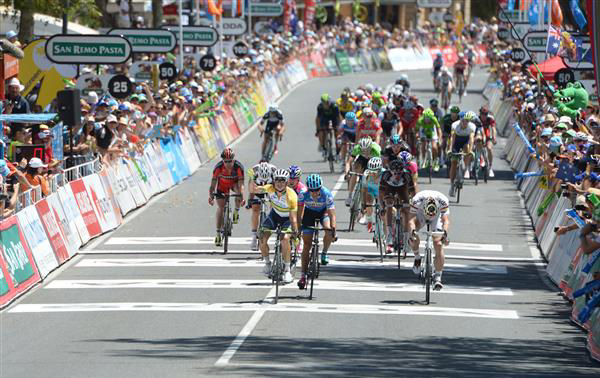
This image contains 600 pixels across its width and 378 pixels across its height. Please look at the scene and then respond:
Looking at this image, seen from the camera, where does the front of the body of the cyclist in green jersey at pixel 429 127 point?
toward the camera

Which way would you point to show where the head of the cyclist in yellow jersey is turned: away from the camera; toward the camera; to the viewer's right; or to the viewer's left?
toward the camera

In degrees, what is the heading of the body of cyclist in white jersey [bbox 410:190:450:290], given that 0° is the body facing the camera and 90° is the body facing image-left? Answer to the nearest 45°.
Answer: approximately 0°

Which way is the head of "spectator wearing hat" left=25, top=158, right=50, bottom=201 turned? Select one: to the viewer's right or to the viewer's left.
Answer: to the viewer's right

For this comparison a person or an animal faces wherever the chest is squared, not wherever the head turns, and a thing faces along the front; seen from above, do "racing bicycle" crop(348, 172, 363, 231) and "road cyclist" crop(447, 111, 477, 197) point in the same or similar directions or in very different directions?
same or similar directions

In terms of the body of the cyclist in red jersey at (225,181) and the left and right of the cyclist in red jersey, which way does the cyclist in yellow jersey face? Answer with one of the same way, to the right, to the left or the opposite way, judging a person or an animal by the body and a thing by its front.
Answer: the same way

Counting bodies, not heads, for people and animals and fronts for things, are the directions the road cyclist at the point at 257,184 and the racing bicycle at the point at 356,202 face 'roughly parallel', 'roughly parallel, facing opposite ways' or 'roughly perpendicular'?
roughly parallel

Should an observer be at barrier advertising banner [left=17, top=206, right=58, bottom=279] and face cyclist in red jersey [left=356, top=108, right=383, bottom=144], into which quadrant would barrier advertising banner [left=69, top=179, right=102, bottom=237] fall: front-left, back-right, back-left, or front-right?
front-left

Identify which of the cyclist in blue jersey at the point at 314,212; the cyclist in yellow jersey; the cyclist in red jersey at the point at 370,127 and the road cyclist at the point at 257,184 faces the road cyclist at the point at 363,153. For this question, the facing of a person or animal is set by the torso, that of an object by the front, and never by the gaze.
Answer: the cyclist in red jersey

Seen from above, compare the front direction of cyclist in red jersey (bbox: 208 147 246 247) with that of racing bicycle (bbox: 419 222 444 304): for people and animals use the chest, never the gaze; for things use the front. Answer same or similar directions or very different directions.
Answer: same or similar directions

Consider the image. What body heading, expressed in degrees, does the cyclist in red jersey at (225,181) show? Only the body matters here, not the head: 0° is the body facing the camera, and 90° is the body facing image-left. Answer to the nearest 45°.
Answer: approximately 0°

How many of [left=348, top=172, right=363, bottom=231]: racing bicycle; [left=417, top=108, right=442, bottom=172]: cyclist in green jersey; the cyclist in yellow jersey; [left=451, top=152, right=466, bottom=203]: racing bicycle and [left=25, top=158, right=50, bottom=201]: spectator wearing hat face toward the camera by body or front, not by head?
4

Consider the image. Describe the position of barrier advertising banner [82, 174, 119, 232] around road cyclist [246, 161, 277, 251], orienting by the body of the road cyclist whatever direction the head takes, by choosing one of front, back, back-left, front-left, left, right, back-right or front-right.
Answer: back-right

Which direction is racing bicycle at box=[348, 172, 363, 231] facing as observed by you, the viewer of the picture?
facing the viewer

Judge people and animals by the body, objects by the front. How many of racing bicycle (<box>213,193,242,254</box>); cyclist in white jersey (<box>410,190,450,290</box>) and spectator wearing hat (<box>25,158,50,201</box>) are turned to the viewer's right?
1

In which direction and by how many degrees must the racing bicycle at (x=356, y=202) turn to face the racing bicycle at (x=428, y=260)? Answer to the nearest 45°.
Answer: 0° — it already faces it

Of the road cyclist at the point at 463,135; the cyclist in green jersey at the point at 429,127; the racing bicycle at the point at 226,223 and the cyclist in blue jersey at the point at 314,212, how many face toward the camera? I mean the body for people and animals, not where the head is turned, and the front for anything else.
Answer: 4
